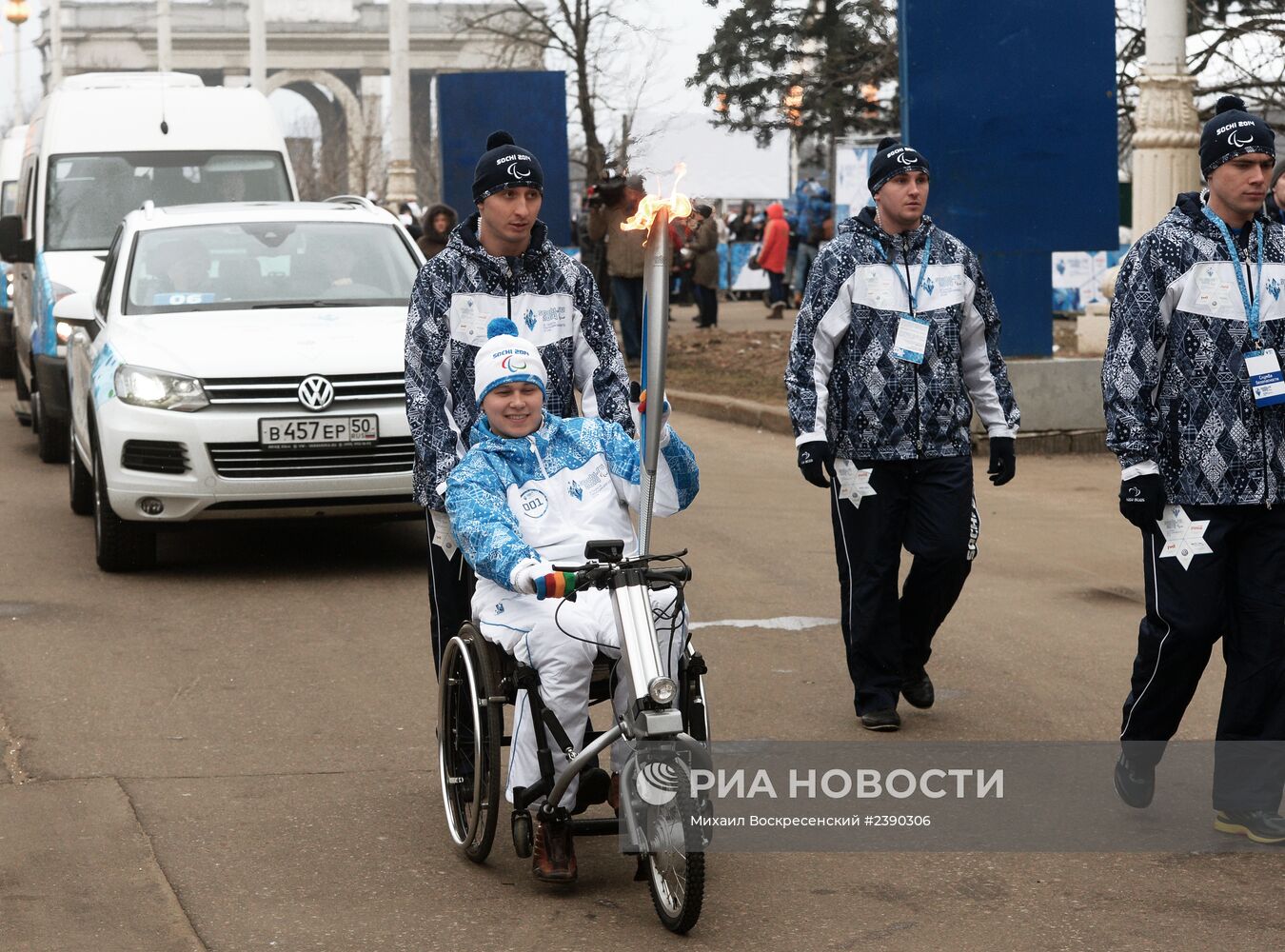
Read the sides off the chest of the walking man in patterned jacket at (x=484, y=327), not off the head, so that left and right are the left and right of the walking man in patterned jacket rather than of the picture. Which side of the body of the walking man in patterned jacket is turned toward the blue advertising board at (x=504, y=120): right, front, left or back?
back

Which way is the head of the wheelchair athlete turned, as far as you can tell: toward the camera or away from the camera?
toward the camera

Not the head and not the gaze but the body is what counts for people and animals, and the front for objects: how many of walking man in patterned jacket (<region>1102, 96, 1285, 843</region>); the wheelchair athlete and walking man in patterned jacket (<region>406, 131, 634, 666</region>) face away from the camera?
0

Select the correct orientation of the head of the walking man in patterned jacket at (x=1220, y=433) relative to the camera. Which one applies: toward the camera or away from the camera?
toward the camera

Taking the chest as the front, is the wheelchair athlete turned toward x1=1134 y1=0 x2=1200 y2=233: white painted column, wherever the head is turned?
no

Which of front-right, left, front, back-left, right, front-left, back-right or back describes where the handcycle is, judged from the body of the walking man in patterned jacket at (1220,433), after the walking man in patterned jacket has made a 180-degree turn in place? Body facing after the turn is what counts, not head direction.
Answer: left

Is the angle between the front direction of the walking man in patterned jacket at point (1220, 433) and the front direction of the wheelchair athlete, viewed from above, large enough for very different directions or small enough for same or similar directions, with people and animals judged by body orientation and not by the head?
same or similar directions

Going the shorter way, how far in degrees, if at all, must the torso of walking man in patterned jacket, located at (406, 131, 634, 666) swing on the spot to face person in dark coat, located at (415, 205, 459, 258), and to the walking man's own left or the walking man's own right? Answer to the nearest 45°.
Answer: approximately 180°

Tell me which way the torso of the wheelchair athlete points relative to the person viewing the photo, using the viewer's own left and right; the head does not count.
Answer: facing the viewer and to the right of the viewer

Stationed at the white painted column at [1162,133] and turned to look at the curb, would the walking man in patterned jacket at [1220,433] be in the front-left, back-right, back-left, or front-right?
front-left

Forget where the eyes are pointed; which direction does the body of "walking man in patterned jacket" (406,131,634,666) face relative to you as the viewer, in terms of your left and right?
facing the viewer
